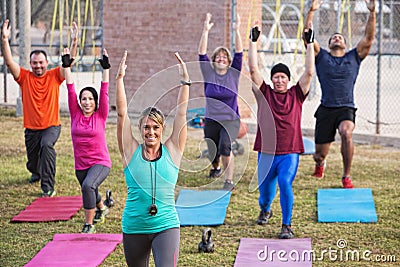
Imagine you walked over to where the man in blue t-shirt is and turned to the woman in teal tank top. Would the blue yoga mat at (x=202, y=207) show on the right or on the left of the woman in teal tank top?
right

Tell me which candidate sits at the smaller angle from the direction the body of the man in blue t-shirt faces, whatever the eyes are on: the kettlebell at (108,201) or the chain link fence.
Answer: the kettlebell

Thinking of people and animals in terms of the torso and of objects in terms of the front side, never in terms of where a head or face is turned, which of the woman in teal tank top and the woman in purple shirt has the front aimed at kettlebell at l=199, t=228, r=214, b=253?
the woman in purple shirt

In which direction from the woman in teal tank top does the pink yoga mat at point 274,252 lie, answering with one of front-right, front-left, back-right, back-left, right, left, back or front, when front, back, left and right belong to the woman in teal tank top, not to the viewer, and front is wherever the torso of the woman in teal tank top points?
back-left

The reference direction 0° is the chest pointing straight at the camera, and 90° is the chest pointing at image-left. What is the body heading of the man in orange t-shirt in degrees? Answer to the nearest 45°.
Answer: approximately 0°

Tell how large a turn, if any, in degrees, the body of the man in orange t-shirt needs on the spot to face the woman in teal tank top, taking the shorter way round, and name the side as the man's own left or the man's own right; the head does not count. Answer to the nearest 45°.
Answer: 0° — they already face them
